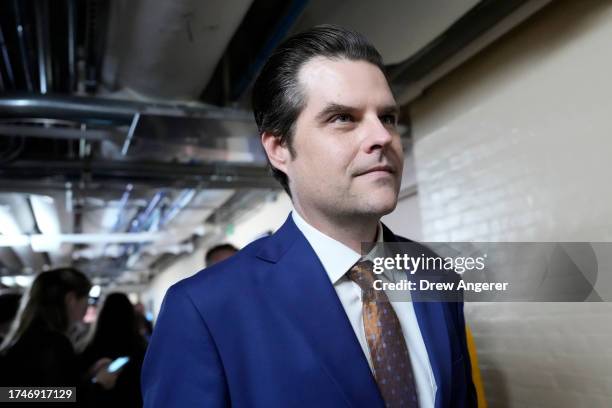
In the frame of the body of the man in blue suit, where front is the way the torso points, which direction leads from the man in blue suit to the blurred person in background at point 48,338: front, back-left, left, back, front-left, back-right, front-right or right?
back

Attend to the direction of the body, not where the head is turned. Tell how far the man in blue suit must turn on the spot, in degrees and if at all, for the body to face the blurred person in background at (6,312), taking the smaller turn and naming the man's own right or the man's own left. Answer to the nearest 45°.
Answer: approximately 180°

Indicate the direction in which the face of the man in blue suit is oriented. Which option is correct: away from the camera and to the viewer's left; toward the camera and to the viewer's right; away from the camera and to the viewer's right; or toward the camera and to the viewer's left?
toward the camera and to the viewer's right

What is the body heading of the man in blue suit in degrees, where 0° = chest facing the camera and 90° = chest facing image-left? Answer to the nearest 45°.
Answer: approximately 315°

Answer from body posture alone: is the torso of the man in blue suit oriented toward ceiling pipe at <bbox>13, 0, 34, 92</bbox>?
no

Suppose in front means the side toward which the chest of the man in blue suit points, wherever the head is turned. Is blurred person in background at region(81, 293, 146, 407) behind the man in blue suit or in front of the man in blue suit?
behind

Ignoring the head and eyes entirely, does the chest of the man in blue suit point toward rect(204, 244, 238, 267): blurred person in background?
no

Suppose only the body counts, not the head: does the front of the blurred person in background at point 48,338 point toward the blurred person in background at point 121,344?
yes
